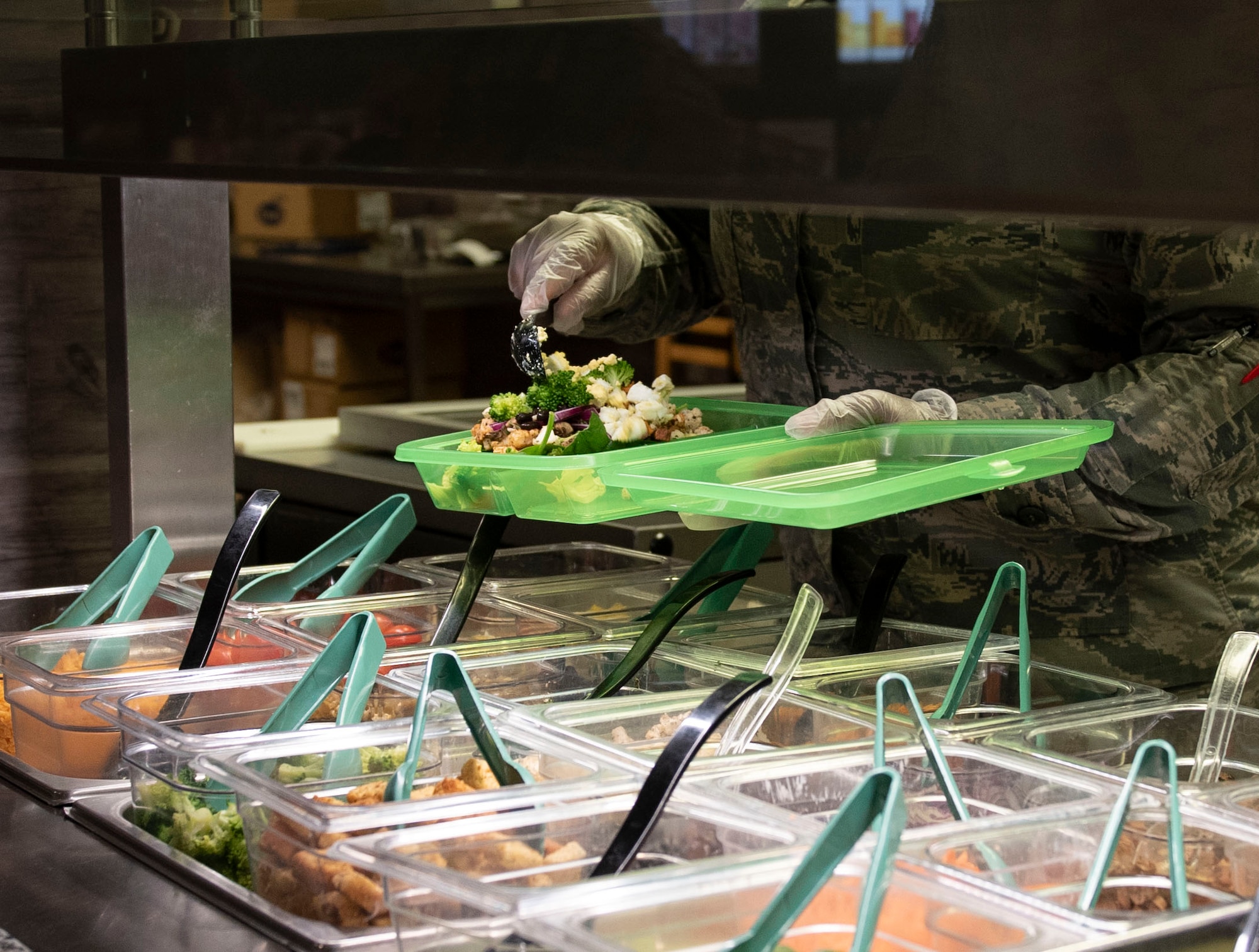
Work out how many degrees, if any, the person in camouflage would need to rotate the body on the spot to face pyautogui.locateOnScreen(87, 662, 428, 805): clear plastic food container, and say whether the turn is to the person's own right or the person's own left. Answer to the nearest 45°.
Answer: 0° — they already face it

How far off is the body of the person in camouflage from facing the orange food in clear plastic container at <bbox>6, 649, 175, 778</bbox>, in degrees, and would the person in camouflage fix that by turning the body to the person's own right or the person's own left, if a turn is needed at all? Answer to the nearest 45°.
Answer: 0° — they already face it

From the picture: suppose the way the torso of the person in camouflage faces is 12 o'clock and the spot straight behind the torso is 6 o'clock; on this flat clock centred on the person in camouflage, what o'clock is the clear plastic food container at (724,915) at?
The clear plastic food container is roughly at 11 o'clock from the person in camouflage.

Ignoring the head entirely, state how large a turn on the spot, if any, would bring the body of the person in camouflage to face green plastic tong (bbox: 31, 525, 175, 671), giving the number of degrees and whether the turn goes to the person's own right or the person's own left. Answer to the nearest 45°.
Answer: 0° — they already face it

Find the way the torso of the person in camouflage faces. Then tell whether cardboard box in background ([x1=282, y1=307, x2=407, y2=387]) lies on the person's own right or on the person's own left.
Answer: on the person's own right

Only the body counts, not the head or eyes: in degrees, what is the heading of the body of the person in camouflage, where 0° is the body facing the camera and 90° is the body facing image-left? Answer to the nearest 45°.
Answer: approximately 45°

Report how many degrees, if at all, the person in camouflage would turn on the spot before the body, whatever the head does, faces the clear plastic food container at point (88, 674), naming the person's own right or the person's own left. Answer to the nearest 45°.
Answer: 0° — they already face it
